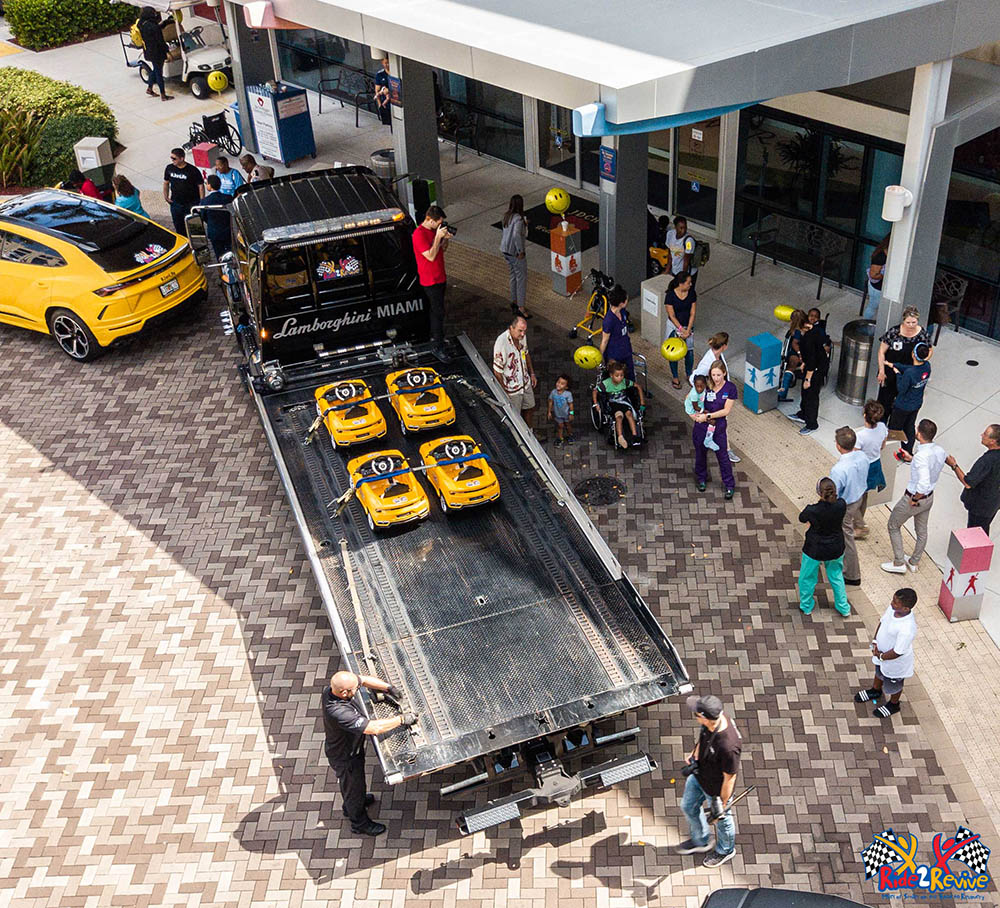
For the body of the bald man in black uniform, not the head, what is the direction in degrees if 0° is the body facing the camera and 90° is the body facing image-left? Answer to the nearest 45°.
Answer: approximately 270°

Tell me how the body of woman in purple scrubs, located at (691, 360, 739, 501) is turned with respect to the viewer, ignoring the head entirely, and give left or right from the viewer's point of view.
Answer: facing the viewer and to the left of the viewer

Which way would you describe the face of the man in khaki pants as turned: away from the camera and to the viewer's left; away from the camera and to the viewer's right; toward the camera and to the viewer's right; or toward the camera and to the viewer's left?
away from the camera and to the viewer's left

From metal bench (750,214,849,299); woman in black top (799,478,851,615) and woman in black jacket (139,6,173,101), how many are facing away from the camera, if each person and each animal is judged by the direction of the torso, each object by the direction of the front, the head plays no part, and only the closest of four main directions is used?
1

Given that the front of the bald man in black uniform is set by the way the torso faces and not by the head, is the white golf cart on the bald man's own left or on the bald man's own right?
on the bald man's own left

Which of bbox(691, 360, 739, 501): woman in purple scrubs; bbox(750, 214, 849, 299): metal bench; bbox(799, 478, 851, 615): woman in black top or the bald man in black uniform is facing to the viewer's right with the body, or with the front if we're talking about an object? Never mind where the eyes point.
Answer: the bald man in black uniform

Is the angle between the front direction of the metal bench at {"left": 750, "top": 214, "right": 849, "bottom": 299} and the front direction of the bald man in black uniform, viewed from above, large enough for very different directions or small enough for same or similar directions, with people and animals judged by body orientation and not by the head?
very different directions

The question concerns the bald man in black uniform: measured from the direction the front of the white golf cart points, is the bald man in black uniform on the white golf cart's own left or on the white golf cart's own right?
on the white golf cart's own right

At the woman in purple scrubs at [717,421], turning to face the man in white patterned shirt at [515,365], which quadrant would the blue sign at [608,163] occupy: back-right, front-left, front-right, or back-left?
front-right

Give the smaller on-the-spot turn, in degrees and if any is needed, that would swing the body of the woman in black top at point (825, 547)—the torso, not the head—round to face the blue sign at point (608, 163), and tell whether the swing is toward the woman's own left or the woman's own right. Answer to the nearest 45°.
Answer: approximately 45° to the woman's own left

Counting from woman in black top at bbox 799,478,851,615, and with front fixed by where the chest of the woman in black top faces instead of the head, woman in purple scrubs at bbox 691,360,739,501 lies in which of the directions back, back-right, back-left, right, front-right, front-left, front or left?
front-left

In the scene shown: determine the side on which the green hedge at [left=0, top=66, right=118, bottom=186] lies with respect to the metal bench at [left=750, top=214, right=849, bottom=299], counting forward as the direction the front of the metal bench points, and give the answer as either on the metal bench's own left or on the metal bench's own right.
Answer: on the metal bench's own right

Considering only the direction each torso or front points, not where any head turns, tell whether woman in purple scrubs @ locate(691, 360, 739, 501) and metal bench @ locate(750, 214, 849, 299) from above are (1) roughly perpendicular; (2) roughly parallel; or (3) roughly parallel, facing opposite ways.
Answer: roughly parallel

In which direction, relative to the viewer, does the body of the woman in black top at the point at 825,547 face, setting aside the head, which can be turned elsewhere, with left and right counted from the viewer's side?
facing away from the viewer

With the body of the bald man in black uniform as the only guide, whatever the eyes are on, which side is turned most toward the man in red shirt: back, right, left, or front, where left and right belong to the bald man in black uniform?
left
